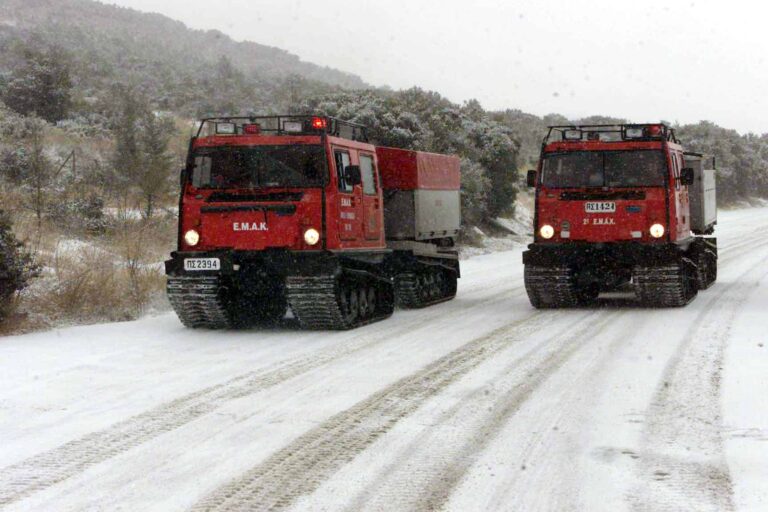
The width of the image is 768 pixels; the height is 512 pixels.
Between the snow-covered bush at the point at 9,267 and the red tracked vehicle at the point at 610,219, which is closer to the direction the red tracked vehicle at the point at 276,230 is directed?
the snow-covered bush

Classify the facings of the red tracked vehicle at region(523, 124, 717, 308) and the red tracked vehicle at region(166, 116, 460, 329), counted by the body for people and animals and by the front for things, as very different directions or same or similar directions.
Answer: same or similar directions

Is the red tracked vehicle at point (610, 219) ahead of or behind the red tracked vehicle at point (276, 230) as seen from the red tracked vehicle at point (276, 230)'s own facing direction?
behind

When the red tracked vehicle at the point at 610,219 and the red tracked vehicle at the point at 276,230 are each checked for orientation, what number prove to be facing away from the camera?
0

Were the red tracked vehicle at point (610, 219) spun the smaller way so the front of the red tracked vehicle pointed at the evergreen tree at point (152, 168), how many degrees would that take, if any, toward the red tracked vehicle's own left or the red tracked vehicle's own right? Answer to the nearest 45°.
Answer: approximately 135° to the red tracked vehicle's own right

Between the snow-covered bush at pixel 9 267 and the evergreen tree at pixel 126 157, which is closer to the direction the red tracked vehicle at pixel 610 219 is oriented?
the snow-covered bush

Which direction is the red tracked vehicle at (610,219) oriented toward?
toward the camera

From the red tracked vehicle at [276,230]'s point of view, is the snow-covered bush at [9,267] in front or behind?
in front

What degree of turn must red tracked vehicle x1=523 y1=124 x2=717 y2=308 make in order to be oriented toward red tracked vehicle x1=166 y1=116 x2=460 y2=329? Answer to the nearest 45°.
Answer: approximately 45° to its right

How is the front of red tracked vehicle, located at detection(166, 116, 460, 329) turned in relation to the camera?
facing the viewer and to the left of the viewer

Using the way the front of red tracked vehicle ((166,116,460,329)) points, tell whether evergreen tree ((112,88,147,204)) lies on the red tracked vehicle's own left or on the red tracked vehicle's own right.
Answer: on the red tracked vehicle's own right
